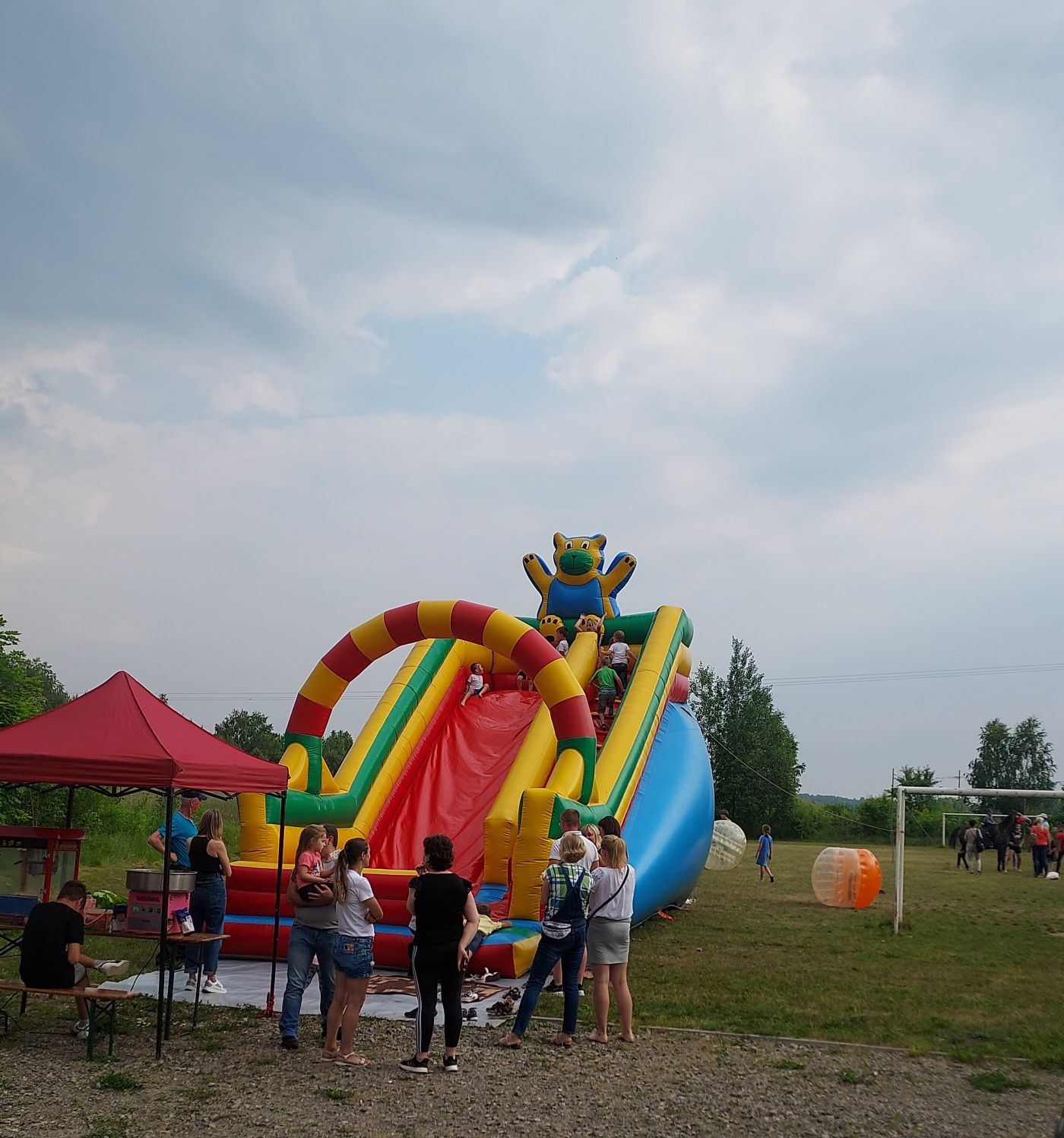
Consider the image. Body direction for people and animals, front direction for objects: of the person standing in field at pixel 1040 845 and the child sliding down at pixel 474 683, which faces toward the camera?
the child sliding down

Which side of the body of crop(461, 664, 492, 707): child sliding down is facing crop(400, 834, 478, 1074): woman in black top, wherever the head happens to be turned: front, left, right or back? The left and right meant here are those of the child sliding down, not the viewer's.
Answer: front

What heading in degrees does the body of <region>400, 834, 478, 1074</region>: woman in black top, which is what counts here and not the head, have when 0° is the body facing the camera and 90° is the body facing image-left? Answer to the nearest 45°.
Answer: approximately 180°

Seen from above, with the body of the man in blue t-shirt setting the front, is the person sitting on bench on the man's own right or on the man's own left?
on the man's own right

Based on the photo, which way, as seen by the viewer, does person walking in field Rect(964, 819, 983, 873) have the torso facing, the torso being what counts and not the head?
away from the camera

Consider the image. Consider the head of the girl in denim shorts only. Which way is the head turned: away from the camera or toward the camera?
away from the camera

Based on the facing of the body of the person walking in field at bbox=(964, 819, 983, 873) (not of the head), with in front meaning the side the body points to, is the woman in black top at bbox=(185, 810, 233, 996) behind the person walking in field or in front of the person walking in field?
behind

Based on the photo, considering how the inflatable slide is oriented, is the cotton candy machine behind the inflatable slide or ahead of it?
ahead
